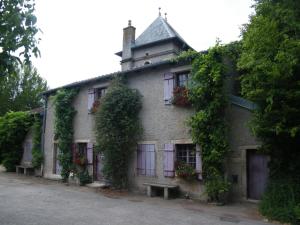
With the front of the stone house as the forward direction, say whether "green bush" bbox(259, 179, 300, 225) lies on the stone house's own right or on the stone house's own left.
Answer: on the stone house's own left

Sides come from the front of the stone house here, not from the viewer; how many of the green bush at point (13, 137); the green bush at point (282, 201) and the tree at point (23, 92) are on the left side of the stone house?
1

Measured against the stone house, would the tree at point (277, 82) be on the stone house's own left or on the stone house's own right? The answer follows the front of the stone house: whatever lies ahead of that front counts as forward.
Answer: on the stone house's own left

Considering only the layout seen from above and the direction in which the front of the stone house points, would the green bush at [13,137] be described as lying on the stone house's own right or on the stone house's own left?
on the stone house's own right

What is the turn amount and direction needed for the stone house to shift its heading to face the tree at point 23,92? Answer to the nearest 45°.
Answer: approximately 90° to its right

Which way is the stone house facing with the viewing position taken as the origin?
facing the viewer and to the left of the viewer
